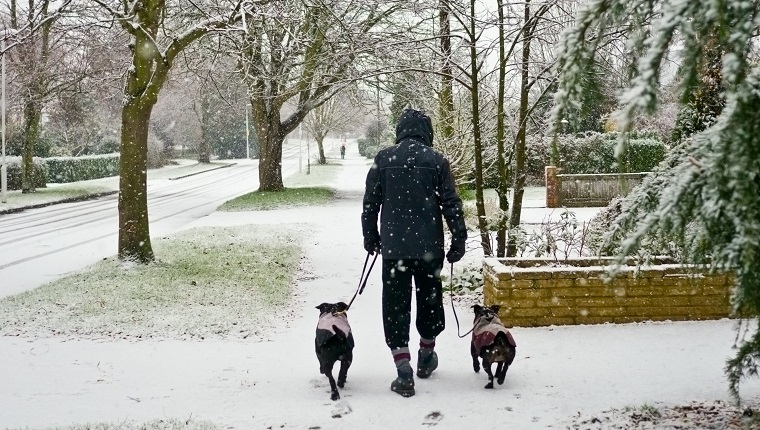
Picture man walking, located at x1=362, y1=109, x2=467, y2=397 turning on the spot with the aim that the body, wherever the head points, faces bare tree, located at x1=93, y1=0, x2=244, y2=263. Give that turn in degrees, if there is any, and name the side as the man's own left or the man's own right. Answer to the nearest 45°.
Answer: approximately 45° to the man's own left

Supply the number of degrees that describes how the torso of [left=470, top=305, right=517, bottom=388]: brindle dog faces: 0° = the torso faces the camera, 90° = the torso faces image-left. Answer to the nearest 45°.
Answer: approximately 180°

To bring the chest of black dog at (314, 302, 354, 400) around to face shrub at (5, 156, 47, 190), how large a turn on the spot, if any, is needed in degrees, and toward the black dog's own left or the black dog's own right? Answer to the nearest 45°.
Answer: approximately 45° to the black dog's own left

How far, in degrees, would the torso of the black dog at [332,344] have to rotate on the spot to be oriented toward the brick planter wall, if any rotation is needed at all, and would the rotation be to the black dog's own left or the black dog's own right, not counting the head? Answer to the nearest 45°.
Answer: approximately 45° to the black dog's own right

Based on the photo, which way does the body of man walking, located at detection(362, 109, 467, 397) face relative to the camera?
away from the camera

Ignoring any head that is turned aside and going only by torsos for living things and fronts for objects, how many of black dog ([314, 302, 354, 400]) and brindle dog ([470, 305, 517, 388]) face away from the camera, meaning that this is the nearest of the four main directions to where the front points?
2

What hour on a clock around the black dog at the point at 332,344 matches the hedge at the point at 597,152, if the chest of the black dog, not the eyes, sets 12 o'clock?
The hedge is roughly at 1 o'clock from the black dog.

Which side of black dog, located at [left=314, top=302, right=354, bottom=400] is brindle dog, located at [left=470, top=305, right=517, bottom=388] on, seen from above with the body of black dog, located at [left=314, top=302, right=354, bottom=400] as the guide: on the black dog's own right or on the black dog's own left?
on the black dog's own right
